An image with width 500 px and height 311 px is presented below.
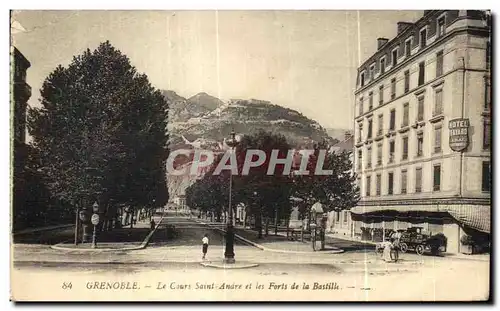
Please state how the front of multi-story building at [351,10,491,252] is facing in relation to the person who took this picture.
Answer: facing the viewer and to the left of the viewer

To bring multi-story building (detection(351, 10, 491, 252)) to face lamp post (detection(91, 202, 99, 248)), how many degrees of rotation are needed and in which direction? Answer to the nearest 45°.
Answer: approximately 45° to its right
